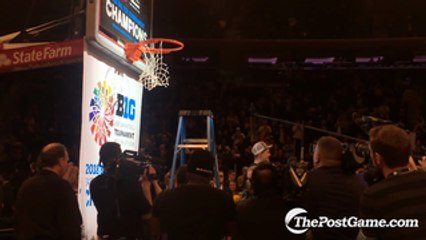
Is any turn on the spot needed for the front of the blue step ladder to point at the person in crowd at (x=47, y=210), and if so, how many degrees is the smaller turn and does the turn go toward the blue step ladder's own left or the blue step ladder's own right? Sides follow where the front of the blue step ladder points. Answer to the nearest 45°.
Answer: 0° — it already faces them

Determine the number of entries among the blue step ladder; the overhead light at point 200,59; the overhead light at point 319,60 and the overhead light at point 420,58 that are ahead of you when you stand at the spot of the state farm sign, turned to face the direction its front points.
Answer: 0

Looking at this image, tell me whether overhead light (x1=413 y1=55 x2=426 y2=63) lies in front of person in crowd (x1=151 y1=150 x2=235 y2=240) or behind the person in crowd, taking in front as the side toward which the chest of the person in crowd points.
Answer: in front

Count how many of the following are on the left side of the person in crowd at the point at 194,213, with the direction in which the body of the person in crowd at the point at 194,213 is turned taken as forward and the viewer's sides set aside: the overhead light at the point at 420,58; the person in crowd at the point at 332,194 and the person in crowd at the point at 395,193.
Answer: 0

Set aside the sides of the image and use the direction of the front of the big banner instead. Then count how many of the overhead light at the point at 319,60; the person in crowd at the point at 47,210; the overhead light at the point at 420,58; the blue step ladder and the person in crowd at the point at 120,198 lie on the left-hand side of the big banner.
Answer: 3

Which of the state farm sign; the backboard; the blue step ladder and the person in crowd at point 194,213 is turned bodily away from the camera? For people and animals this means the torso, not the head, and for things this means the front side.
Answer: the person in crowd

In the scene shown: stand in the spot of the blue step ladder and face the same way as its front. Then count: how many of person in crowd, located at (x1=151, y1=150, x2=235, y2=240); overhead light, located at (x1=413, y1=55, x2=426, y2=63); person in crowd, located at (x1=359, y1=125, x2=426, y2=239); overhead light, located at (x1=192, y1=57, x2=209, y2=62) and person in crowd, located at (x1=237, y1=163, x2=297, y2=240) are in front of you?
3

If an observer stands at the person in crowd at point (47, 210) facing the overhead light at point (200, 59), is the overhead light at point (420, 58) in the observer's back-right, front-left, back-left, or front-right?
front-right

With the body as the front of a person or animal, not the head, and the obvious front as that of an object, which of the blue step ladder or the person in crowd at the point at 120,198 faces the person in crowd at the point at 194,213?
the blue step ladder

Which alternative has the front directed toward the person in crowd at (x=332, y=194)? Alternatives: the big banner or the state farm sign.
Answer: the big banner

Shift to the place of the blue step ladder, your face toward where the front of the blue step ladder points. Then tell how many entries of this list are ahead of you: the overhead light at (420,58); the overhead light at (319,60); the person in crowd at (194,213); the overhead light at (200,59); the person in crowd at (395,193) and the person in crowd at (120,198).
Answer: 3

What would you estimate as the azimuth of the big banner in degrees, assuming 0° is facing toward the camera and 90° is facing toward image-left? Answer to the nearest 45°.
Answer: approximately 315°

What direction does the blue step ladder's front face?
toward the camera

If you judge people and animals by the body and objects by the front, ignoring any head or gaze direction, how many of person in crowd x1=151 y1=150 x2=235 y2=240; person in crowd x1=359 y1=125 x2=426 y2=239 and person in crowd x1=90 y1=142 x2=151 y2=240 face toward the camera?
0

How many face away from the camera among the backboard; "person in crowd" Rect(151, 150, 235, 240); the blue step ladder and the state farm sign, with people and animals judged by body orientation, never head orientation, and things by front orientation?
1

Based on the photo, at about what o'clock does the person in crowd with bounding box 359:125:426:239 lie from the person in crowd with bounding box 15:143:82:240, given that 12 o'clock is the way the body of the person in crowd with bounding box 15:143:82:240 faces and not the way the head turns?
the person in crowd with bounding box 359:125:426:239 is roughly at 3 o'clock from the person in crowd with bounding box 15:143:82:240.

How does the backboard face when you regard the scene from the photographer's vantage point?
facing the viewer and to the right of the viewer

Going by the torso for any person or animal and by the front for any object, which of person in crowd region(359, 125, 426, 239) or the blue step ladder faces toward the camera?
the blue step ladder

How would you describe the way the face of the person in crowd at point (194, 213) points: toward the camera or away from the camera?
away from the camera

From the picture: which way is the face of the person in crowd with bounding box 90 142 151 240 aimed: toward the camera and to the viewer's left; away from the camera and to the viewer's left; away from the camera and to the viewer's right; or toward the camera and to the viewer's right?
away from the camera and to the viewer's right
